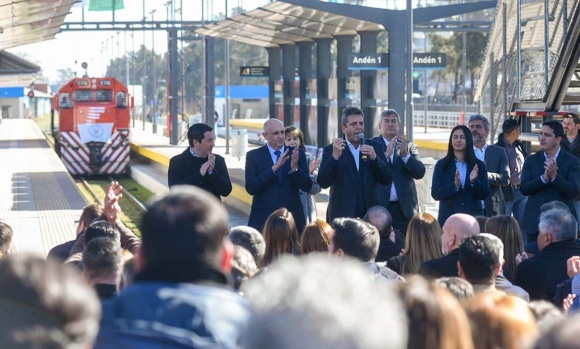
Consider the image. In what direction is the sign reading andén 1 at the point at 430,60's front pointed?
toward the camera

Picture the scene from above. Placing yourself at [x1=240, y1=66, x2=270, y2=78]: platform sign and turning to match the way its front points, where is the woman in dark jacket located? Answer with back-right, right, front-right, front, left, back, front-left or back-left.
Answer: front

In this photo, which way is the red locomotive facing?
toward the camera

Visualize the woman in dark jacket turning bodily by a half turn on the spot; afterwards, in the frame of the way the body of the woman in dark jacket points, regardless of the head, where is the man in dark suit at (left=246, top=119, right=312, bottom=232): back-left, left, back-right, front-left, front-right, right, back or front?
left

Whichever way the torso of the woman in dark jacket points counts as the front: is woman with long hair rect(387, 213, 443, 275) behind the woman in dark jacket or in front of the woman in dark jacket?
in front

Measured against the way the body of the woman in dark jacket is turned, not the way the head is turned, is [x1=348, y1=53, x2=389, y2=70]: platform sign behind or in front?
behind

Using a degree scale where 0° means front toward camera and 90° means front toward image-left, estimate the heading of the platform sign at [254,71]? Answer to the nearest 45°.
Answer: approximately 0°

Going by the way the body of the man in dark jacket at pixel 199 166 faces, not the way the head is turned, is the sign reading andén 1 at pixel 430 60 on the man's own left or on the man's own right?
on the man's own left

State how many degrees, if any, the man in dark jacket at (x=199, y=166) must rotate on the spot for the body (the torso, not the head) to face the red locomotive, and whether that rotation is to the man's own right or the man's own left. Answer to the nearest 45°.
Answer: approximately 135° to the man's own left

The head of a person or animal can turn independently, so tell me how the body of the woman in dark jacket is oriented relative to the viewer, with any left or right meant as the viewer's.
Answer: facing the viewer

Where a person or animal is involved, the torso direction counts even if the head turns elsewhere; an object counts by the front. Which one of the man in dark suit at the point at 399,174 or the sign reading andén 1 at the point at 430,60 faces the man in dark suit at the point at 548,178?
the sign reading andén 1

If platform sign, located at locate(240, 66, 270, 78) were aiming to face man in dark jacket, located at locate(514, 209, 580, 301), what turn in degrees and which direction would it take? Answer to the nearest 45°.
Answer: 0° — it already faces them

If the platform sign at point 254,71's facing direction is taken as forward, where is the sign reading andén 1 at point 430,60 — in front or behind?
in front

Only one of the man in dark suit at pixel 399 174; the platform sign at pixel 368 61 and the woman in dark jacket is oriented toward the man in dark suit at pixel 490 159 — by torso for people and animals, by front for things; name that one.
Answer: the platform sign
